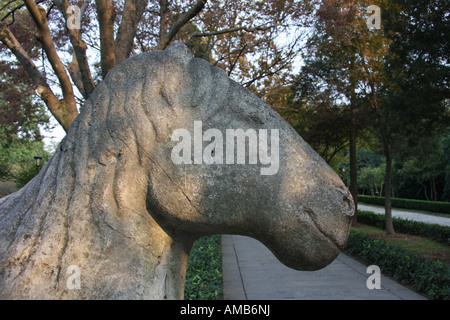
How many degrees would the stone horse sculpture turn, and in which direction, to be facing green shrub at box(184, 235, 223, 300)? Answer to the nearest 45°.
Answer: approximately 90° to its left

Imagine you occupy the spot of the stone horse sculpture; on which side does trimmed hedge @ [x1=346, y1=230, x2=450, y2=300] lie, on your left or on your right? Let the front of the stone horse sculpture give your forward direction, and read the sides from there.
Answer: on your left

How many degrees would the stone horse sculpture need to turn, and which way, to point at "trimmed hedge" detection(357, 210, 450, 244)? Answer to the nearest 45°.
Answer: approximately 45° to its left

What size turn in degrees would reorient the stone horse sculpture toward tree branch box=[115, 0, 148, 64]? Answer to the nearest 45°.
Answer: approximately 90° to its left

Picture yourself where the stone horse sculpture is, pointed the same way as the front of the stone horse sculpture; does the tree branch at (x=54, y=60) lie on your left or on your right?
on your left

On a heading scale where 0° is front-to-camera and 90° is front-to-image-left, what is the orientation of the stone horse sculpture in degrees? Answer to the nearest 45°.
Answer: approximately 270°

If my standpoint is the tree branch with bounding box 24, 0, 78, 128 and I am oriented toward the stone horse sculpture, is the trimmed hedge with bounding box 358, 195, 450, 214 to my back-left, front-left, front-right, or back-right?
back-left

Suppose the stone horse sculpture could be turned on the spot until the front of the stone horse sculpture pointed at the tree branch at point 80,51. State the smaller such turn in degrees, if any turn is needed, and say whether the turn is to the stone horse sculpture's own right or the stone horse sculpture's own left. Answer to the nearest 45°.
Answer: approximately 90° to the stone horse sculpture's own left

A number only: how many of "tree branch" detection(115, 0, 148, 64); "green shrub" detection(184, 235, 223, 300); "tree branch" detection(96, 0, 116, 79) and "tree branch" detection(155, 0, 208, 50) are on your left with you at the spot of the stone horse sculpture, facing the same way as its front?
4

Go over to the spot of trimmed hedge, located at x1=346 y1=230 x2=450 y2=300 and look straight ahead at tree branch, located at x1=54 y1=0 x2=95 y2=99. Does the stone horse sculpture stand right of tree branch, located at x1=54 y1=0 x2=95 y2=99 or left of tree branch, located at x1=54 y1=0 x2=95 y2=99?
left
